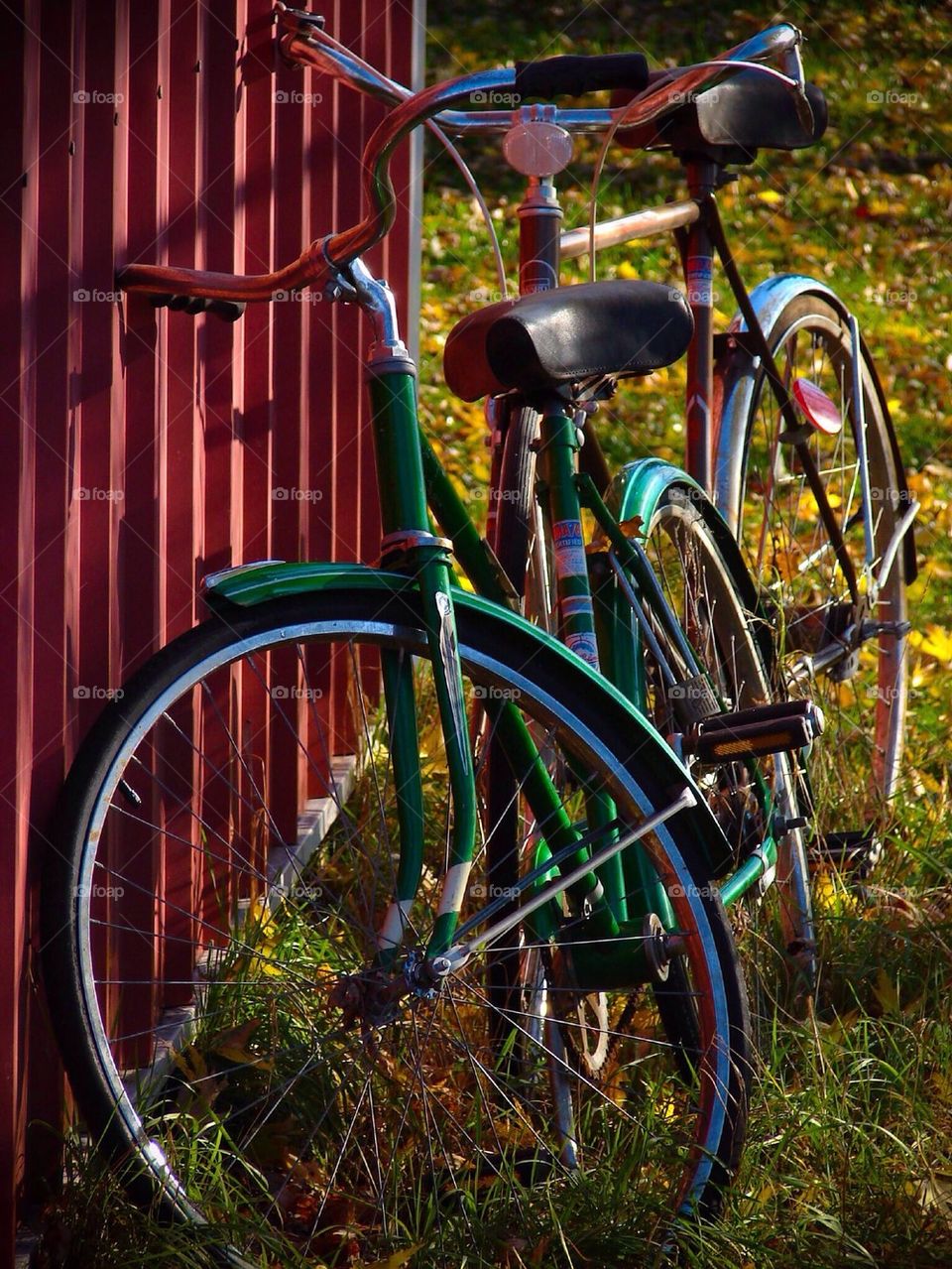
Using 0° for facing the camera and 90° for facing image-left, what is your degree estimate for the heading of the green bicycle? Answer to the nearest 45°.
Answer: approximately 45°
